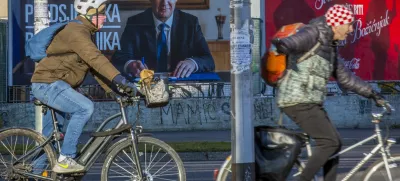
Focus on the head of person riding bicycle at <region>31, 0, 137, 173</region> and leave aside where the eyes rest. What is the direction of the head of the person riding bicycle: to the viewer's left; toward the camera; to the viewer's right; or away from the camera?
to the viewer's right

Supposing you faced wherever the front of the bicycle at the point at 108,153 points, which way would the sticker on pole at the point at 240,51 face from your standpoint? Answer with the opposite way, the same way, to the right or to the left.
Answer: to the right

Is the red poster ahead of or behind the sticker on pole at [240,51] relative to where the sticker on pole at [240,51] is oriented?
behind

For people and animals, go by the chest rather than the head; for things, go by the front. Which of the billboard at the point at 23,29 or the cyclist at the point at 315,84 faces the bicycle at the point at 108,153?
the billboard

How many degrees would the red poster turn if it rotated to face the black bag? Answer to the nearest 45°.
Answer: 0° — it already faces it

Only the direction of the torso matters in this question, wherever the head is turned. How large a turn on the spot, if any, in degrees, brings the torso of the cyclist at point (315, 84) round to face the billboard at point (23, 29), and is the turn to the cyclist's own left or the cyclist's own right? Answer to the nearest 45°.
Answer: approximately 135° to the cyclist's own left

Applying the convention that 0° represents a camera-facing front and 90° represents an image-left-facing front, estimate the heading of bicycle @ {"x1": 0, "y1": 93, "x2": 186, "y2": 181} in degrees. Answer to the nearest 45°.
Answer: approximately 270°

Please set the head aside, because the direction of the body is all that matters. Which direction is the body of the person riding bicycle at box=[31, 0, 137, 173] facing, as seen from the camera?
to the viewer's right

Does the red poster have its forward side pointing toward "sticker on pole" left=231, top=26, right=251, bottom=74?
yes

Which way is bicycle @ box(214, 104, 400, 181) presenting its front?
to the viewer's right

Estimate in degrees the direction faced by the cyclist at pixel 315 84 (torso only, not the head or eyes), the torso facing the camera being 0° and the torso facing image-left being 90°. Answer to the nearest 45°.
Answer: approximately 270°

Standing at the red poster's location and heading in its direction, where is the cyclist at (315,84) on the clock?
The cyclist is roughly at 12 o'clock from the red poster.

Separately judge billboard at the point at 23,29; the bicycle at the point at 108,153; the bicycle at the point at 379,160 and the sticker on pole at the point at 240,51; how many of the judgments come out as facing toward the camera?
2

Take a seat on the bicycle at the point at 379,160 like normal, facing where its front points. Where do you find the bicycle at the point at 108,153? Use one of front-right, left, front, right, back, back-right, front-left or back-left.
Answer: back
